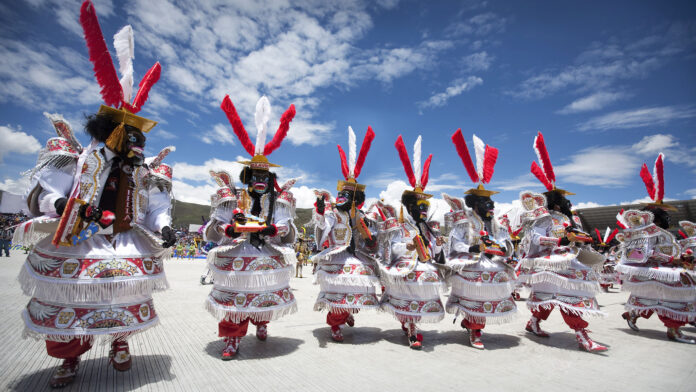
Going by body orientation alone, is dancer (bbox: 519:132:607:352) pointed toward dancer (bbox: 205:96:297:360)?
no

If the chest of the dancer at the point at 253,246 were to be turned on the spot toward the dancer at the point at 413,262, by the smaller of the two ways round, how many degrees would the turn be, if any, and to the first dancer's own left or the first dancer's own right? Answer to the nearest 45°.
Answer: approximately 90° to the first dancer's own left

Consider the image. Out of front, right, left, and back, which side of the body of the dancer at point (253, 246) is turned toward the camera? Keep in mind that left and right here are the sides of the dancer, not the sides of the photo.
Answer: front

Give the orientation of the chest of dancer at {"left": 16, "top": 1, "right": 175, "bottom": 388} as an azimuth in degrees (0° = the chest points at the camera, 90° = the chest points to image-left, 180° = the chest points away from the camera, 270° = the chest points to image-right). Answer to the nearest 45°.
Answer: approximately 315°

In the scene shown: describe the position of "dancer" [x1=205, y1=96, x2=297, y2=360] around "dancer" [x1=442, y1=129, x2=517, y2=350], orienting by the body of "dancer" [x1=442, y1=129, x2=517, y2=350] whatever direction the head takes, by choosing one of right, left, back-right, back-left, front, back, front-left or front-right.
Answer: right

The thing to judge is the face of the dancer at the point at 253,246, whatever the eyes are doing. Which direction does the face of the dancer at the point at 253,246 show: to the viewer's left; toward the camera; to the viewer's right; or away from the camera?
toward the camera

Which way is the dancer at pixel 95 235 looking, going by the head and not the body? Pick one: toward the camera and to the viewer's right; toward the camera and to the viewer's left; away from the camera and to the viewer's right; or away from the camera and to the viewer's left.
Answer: toward the camera and to the viewer's right

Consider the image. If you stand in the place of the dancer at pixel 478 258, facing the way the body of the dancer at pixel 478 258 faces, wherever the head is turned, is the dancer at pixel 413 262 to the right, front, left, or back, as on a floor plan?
right

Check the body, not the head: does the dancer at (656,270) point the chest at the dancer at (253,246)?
no

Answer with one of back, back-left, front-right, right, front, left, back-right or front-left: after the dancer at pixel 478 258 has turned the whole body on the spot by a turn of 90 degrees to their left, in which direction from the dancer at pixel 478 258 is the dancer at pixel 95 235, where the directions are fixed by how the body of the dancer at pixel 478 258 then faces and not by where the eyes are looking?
back

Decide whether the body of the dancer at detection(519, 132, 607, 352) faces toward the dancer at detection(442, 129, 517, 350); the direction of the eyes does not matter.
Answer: no

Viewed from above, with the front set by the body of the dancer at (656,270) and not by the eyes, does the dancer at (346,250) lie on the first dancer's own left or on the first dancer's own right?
on the first dancer's own right

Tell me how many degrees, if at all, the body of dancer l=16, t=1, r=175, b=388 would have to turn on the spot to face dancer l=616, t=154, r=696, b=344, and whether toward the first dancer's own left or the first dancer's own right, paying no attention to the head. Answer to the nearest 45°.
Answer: approximately 45° to the first dancer's own left

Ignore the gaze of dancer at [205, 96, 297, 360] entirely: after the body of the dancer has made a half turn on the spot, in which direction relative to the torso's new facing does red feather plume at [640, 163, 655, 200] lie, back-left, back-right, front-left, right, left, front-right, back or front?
right
